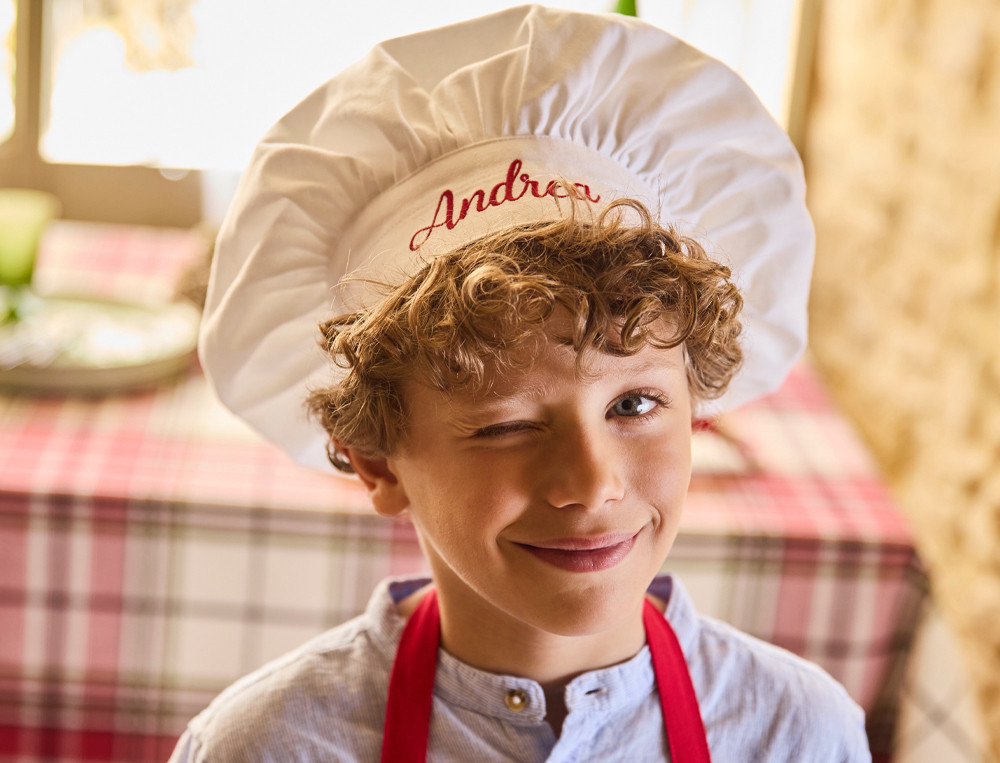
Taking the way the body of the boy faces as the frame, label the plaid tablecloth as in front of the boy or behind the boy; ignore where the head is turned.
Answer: behind

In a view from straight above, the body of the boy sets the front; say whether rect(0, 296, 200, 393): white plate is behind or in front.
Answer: behind

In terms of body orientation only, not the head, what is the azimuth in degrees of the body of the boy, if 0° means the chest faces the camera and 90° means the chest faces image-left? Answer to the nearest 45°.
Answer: approximately 0°

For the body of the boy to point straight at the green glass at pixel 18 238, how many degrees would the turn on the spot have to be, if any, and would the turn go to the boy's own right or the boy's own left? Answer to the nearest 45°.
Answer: approximately 135° to the boy's own right
